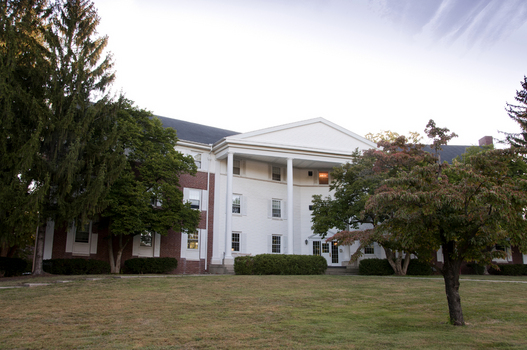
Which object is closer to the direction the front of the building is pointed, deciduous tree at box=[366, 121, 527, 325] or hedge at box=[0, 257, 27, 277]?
the deciduous tree

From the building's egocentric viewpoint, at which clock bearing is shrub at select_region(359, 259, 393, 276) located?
The shrub is roughly at 11 o'clock from the building.

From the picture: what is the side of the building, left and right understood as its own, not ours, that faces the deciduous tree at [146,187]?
right

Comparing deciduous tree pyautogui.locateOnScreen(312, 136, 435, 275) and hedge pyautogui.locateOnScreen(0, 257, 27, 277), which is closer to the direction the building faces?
the deciduous tree

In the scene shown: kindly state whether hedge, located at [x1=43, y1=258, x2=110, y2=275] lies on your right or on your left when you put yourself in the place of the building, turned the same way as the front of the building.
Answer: on your right

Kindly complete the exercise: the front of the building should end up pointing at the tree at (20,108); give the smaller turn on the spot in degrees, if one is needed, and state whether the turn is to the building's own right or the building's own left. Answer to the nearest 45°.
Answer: approximately 90° to the building's own right

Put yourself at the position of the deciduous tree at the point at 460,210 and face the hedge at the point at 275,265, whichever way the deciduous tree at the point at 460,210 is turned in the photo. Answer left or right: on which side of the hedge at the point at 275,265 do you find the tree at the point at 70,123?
left

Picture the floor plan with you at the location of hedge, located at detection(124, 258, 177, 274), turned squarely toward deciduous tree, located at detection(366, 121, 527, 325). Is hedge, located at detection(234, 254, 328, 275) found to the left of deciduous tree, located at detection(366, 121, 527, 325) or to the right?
left

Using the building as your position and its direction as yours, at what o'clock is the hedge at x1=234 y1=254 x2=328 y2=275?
The hedge is roughly at 1 o'clock from the building.

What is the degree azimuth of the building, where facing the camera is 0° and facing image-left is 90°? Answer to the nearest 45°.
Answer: approximately 315°

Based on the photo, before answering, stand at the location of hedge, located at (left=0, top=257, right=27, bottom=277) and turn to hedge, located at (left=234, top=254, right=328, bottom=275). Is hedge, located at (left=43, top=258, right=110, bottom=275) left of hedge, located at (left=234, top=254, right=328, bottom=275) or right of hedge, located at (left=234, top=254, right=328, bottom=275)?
left

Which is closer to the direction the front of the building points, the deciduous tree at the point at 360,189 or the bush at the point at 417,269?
the deciduous tree
